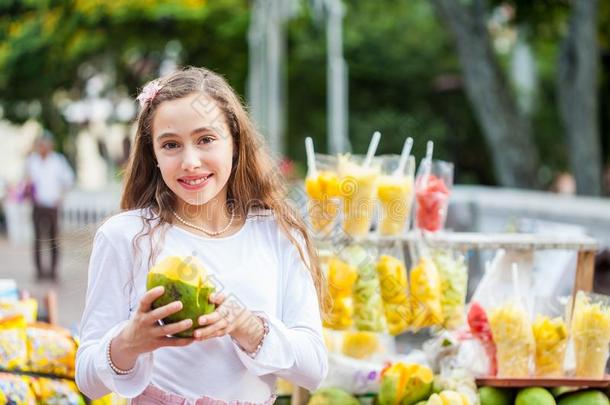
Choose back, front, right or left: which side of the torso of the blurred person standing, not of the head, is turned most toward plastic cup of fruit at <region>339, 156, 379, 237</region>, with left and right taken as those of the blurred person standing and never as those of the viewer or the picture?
front

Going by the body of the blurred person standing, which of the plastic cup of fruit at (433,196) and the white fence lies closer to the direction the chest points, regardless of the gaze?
the plastic cup of fruit

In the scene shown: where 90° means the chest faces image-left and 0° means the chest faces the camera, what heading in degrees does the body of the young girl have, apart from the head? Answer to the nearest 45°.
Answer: approximately 0°

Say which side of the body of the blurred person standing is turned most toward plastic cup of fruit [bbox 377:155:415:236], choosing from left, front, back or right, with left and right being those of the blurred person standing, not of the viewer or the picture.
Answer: front

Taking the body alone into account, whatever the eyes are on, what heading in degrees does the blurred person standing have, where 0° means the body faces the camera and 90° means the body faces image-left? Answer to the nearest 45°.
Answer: approximately 0°

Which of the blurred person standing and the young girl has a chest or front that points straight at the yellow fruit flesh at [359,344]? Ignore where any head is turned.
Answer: the blurred person standing

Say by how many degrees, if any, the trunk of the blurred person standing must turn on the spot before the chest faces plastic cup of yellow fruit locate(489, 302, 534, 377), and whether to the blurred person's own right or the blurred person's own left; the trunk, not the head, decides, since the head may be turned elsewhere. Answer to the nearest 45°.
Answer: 0° — they already face it

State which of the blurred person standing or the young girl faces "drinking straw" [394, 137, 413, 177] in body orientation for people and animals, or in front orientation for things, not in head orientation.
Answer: the blurred person standing

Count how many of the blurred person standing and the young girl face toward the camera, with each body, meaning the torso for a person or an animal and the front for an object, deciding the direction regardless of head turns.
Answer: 2

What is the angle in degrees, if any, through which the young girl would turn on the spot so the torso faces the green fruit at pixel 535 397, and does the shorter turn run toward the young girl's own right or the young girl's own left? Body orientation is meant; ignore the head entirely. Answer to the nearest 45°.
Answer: approximately 135° to the young girl's own left
